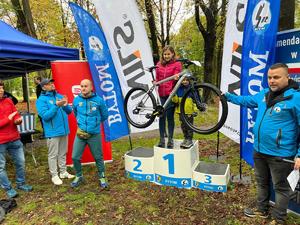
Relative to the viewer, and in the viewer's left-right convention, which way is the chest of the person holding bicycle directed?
facing the viewer

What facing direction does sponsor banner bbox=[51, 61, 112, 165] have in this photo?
toward the camera

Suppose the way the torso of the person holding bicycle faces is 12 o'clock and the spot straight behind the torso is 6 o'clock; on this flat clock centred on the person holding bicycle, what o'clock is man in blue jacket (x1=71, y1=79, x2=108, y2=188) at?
The man in blue jacket is roughly at 3 o'clock from the person holding bicycle.

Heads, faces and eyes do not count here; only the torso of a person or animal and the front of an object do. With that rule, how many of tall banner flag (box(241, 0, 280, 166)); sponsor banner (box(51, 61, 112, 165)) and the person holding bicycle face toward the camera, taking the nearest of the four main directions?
3

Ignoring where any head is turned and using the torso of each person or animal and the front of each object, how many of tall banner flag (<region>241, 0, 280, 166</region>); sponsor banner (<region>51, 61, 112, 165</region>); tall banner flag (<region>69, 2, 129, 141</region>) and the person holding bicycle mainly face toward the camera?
4

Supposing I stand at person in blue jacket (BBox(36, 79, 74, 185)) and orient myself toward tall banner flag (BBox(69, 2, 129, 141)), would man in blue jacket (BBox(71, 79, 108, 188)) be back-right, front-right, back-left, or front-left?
front-right

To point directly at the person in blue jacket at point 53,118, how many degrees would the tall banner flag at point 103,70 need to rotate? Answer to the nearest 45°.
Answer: approximately 45° to its right

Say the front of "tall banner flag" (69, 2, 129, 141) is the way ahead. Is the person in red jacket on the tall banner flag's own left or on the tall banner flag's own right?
on the tall banner flag's own right

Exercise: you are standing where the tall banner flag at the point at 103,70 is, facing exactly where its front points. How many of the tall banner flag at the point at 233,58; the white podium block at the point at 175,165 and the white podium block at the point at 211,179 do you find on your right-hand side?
0

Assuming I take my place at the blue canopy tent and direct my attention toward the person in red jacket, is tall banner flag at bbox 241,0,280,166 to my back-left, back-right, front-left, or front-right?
front-left

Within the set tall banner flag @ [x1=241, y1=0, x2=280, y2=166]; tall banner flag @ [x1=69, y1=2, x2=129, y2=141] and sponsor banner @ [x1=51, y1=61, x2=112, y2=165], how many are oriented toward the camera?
3

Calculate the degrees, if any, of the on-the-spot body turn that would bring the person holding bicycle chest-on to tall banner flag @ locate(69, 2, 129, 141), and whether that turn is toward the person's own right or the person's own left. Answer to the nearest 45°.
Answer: approximately 135° to the person's own right
